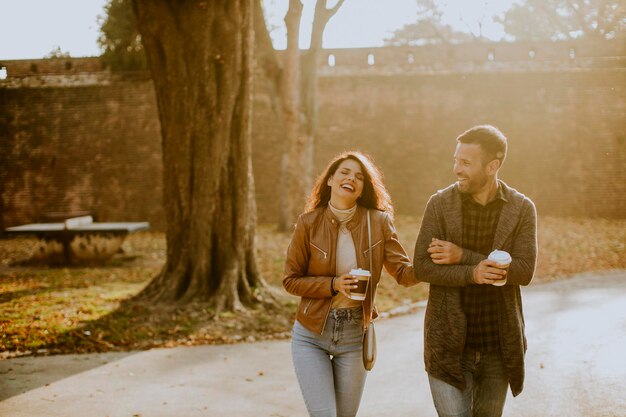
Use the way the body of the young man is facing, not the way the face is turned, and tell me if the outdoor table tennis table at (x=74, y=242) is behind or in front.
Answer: behind

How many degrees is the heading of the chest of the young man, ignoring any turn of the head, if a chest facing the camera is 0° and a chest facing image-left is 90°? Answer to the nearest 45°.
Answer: approximately 0°

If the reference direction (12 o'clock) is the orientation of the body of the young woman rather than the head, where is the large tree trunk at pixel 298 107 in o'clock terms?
The large tree trunk is roughly at 6 o'clock from the young woman.

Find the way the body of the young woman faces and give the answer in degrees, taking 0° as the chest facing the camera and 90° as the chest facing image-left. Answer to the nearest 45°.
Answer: approximately 0°

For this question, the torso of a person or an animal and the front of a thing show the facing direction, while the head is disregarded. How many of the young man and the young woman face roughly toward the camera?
2

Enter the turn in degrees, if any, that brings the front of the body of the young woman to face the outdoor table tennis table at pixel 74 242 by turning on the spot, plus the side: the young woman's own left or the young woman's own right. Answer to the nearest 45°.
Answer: approximately 135° to the young woman's own right
